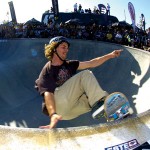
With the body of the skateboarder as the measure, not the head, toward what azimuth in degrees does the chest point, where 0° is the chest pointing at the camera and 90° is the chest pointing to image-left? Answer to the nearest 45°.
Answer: approximately 315°

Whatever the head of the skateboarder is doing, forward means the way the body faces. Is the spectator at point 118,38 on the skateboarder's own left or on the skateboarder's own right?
on the skateboarder's own left
